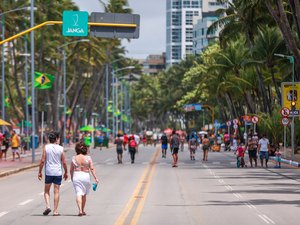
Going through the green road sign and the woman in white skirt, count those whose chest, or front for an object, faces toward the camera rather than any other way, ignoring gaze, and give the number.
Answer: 1

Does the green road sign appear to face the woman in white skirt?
yes

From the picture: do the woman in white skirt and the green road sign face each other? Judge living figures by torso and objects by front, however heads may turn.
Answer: yes

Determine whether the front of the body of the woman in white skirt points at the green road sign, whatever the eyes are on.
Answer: yes

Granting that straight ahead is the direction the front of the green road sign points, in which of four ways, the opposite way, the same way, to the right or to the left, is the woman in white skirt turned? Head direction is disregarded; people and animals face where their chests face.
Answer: the opposite way

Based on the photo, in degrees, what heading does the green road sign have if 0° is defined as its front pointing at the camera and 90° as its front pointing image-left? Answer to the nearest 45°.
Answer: approximately 0°

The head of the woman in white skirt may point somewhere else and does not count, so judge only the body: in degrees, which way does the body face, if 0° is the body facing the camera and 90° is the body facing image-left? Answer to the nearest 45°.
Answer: approximately 180°
